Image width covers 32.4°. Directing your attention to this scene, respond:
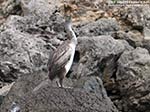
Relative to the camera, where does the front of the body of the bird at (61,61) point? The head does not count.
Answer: to the viewer's right

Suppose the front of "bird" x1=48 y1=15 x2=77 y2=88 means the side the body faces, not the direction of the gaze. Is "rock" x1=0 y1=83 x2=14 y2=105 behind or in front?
behind

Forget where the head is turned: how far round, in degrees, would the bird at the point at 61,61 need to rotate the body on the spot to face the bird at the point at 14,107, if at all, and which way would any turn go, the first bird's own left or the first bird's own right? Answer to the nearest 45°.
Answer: approximately 135° to the first bird's own right

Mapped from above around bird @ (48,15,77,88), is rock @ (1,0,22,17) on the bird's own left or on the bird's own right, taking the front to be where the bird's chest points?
on the bird's own left

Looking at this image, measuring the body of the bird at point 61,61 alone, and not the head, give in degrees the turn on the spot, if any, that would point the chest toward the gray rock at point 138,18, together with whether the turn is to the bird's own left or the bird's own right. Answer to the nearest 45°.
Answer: approximately 45° to the bird's own left

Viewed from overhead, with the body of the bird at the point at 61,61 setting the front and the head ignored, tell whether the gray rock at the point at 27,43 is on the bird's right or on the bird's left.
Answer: on the bird's left

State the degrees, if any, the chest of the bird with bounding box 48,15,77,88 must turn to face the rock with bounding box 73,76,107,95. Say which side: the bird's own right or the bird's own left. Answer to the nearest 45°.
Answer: approximately 45° to the bird's own right
